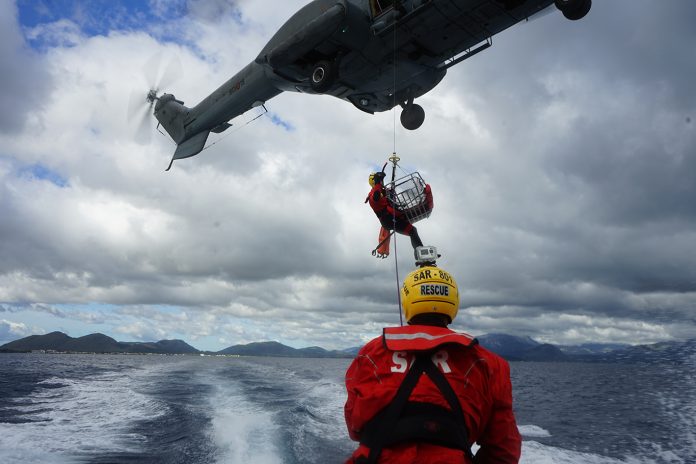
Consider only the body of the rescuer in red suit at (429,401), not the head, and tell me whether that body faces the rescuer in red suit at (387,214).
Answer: yes

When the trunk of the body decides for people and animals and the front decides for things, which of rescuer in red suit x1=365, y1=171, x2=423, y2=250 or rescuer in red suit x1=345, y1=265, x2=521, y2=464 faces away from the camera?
rescuer in red suit x1=345, y1=265, x2=521, y2=464

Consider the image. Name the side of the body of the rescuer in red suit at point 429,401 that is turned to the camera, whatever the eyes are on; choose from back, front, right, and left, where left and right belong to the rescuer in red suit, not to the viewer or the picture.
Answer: back

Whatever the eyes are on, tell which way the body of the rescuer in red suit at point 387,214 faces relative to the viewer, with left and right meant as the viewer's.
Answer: facing to the right of the viewer

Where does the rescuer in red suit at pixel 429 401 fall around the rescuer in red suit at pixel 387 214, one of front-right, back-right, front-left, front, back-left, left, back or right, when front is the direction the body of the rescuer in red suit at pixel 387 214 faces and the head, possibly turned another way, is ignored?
right

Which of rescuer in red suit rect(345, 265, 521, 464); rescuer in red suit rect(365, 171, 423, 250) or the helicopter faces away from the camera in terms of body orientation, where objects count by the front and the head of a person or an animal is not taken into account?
rescuer in red suit rect(345, 265, 521, 464)

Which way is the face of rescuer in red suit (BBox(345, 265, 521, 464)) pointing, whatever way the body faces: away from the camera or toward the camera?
away from the camera

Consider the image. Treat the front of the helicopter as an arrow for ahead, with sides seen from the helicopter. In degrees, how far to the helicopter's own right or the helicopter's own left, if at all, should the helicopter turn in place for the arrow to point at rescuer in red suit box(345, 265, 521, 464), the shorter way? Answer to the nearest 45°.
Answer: approximately 45° to the helicopter's own right

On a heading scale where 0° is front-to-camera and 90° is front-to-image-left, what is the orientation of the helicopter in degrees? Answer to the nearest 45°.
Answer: approximately 315°

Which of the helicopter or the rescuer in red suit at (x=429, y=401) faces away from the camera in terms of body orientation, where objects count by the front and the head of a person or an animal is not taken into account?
the rescuer in red suit

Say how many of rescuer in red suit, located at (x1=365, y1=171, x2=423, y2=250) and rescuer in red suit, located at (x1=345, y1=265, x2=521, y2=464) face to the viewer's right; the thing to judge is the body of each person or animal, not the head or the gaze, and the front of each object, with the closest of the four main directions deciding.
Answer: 1

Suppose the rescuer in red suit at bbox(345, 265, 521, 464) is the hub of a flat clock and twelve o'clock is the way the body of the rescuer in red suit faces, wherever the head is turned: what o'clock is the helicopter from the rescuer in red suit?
The helicopter is roughly at 12 o'clock from the rescuer in red suit.

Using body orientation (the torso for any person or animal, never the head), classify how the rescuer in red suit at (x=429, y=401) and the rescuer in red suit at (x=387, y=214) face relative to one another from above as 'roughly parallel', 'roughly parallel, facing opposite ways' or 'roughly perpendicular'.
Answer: roughly perpendicular
